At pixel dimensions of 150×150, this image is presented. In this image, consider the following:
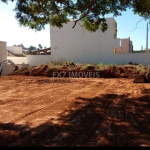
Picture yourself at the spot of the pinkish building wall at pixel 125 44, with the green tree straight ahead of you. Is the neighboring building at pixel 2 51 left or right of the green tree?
right

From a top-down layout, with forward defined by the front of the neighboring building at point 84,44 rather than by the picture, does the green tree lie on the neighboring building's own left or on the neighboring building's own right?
on the neighboring building's own right

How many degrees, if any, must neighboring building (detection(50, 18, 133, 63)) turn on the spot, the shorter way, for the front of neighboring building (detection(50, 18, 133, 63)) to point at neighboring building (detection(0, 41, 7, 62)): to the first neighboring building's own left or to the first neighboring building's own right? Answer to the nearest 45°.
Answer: approximately 135° to the first neighboring building's own right

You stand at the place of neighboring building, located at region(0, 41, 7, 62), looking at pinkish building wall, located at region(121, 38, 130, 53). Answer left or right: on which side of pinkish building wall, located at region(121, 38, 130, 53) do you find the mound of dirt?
right
